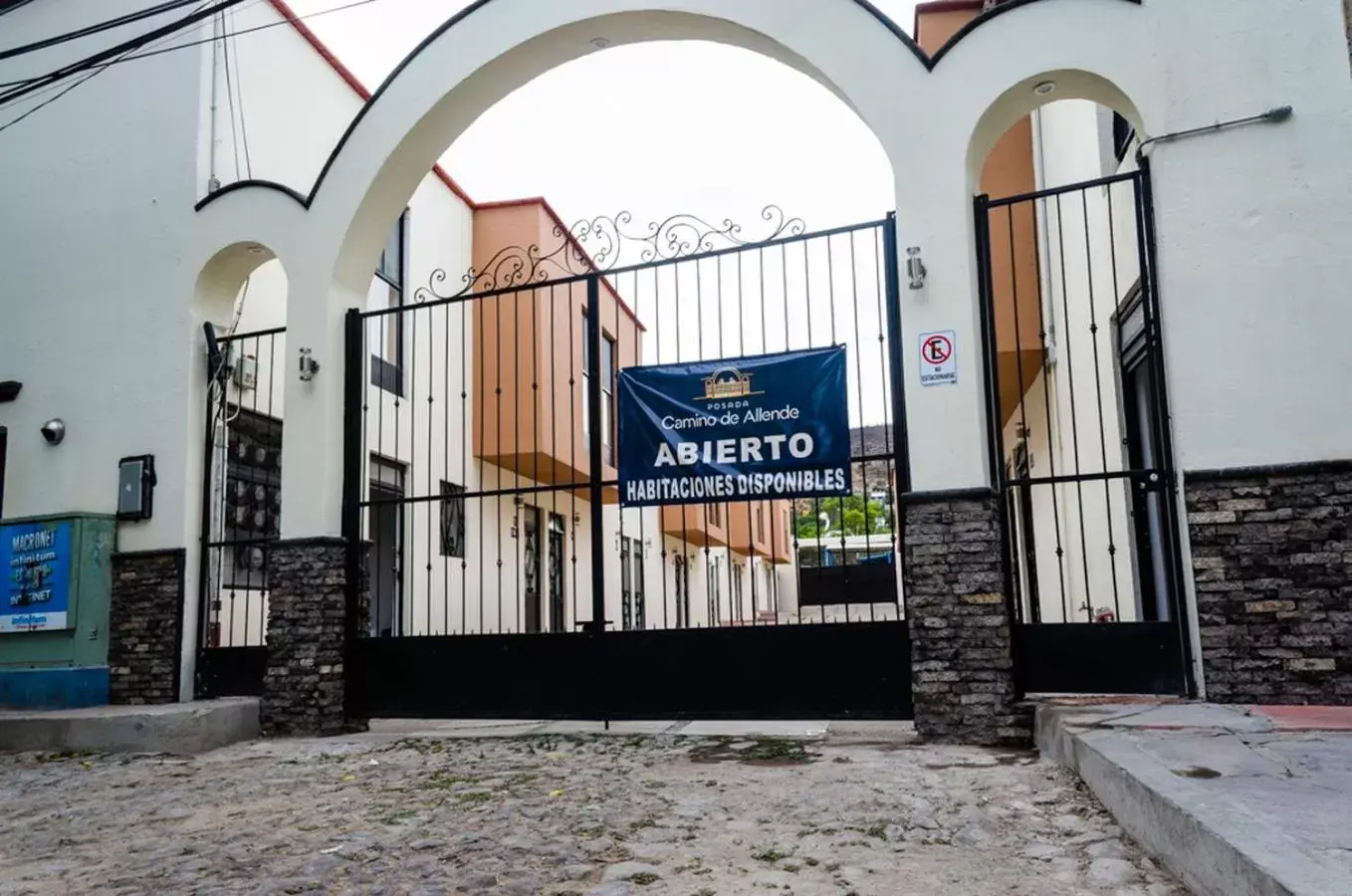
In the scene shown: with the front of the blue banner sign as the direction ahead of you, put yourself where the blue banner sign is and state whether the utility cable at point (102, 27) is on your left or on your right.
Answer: on your right

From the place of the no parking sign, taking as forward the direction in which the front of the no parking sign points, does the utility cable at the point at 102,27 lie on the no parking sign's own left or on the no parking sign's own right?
on the no parking sign's own right

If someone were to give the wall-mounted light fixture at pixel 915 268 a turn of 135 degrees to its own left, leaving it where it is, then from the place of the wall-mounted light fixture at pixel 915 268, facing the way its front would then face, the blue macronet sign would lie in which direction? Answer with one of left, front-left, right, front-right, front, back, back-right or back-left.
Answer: back-left

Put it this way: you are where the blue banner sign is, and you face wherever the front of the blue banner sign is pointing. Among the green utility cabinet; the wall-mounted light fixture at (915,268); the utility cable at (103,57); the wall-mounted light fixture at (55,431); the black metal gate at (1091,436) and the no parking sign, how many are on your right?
3

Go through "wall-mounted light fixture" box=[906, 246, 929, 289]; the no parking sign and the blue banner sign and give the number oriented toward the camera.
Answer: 3

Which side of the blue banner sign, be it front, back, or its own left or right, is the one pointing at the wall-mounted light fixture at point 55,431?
right

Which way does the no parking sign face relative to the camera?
toward the camera

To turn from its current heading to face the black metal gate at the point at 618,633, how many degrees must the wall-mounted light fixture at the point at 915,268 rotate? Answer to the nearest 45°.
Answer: approximately 90° to its right

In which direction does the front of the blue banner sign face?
toward the camera

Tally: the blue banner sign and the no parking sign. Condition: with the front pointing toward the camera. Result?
2

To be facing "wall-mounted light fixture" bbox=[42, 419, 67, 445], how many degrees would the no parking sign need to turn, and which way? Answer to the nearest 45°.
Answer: approximately 90° to its right

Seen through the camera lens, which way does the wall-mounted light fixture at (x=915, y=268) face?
facing the viewer

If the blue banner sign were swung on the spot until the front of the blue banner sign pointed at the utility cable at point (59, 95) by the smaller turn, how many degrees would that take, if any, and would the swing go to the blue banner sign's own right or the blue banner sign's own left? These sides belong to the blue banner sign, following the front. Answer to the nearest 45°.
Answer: approximately 90° to the blue banner sign's own right
